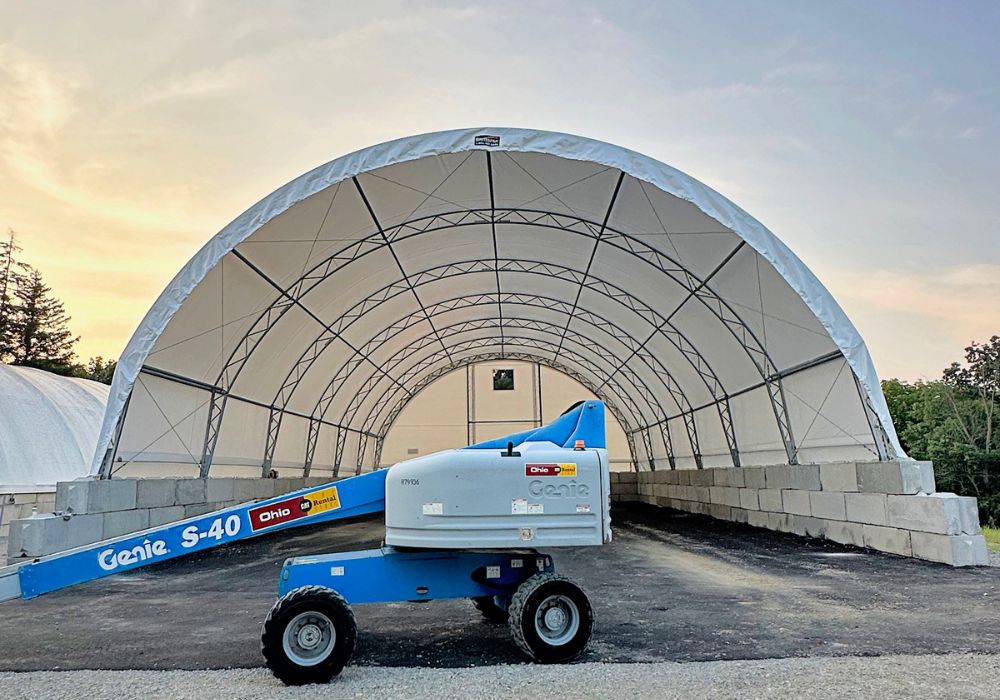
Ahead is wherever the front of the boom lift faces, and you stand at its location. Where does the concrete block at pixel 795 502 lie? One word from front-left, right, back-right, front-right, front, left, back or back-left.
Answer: back-right

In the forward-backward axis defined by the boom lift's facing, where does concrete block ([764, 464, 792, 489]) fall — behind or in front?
behind

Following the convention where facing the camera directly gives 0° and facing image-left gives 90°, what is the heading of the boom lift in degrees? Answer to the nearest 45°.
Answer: approximately 90°

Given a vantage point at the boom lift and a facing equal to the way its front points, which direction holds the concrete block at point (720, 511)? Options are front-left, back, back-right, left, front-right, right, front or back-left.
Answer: back-right

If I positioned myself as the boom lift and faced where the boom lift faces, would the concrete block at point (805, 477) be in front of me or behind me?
behind

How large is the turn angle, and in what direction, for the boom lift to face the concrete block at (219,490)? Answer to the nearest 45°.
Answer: approximately 90° to its right

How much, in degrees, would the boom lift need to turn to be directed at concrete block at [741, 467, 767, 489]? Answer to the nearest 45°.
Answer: approximately 135° to its right

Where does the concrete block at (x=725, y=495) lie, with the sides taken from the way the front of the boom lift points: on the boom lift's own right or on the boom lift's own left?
on the boom lift's own right

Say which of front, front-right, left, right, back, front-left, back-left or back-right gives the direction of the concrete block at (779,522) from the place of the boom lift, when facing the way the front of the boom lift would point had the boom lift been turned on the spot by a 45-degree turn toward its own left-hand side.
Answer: back

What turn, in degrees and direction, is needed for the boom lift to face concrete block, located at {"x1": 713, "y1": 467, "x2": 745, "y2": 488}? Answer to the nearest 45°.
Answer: approximately 135° to its right

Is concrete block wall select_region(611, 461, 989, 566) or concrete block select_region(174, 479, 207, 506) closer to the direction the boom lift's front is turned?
the concrete block

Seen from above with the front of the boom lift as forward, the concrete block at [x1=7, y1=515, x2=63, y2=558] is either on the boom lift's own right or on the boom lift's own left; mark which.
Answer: on the boom lift's own right

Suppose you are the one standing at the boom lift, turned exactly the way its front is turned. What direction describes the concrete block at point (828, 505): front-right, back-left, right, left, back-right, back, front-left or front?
back-right

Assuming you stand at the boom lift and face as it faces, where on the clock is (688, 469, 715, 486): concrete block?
The concrete block is roughly at 4 o'clock from the boom lift.

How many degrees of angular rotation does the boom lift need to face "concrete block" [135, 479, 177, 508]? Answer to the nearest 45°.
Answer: approximately 90° to its right
